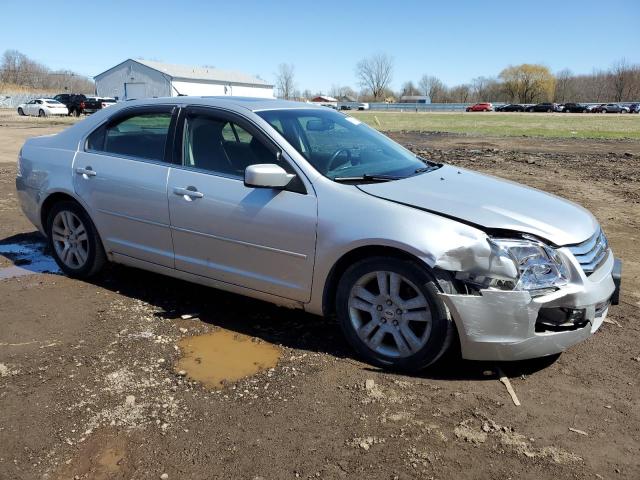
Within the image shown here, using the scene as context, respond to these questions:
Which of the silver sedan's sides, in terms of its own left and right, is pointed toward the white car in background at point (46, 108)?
back

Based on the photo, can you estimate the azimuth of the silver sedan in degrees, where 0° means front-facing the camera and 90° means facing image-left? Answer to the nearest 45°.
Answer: approximately 315°

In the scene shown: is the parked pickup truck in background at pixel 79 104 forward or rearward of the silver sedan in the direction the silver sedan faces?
rearward
